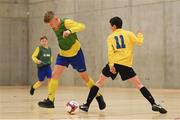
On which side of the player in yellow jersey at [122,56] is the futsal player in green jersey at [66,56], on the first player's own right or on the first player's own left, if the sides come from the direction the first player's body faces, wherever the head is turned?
on the first player's own left

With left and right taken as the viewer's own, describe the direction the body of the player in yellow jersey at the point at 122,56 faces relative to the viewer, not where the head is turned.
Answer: facing away from the viewer

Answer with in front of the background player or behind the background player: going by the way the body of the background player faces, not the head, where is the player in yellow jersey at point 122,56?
in front

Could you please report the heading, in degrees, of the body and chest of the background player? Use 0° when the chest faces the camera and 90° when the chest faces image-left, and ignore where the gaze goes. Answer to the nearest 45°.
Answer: approximately 315°
